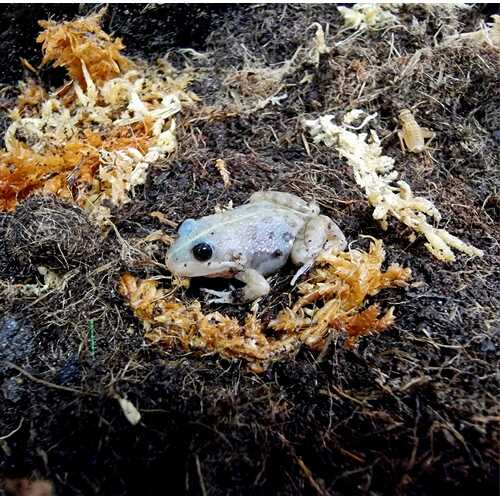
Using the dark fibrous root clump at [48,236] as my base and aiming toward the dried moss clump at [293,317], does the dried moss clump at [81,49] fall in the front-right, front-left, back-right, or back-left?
back-left

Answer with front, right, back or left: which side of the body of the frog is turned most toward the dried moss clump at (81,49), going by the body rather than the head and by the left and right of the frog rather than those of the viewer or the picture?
right

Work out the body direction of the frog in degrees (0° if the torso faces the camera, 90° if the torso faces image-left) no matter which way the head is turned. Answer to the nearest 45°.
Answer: approximately 45°

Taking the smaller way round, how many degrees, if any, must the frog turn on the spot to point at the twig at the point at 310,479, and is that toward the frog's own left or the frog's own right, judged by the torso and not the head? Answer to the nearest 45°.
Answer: approximately 45° to the frog's own left
